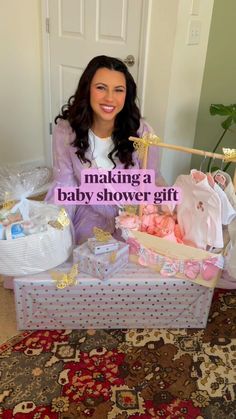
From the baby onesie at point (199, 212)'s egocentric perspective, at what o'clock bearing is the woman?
The woman is roughly at 4 o'clock from the baby onesie.

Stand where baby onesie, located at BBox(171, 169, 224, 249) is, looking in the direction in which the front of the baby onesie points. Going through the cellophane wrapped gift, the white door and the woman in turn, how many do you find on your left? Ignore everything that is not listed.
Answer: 0

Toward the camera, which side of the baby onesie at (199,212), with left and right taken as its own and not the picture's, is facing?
front

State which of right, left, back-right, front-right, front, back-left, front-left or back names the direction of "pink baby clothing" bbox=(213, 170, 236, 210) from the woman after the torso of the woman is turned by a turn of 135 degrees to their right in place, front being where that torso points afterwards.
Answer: back

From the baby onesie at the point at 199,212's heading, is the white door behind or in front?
behind

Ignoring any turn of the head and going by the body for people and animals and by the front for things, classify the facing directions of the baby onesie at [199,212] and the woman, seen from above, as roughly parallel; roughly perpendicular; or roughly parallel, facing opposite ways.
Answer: roughly parallel

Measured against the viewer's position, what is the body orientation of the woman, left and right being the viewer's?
facing the viewer

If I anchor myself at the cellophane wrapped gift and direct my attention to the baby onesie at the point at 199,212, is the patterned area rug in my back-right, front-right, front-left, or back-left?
front-right

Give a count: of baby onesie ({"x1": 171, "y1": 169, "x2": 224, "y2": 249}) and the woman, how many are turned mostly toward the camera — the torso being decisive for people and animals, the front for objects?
2

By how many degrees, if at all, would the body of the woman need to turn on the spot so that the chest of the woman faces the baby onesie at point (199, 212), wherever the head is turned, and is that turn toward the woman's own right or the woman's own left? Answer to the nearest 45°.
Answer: approximately 45° to the woman's own left

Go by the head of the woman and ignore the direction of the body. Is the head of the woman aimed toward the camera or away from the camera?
toward the camera

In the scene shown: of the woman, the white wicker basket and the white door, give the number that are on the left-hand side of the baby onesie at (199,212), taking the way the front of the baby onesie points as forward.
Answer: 0
